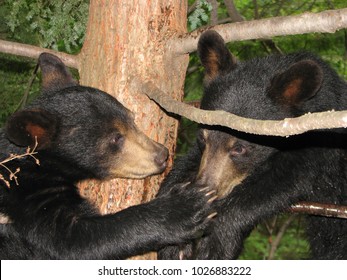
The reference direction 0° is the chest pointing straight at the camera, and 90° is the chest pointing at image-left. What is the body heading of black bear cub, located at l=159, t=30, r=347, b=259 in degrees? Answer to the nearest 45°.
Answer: approximately 45°

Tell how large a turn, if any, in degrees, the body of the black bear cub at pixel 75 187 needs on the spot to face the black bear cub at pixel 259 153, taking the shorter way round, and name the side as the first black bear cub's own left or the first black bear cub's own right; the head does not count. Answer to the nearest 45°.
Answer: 0° — it already faces it

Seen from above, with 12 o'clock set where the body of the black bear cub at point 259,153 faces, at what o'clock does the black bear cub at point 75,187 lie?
the black bear cub at point 75,187 is roughly at 1 o'clock from the black bear cub at point 259,153.

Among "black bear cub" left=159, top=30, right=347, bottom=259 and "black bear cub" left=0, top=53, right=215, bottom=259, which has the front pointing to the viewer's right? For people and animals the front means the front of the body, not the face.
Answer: "black bear cub" left=0, top=53, right=215, bottom=259

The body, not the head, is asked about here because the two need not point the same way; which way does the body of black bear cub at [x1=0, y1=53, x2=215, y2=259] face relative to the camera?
to the viewer's right
